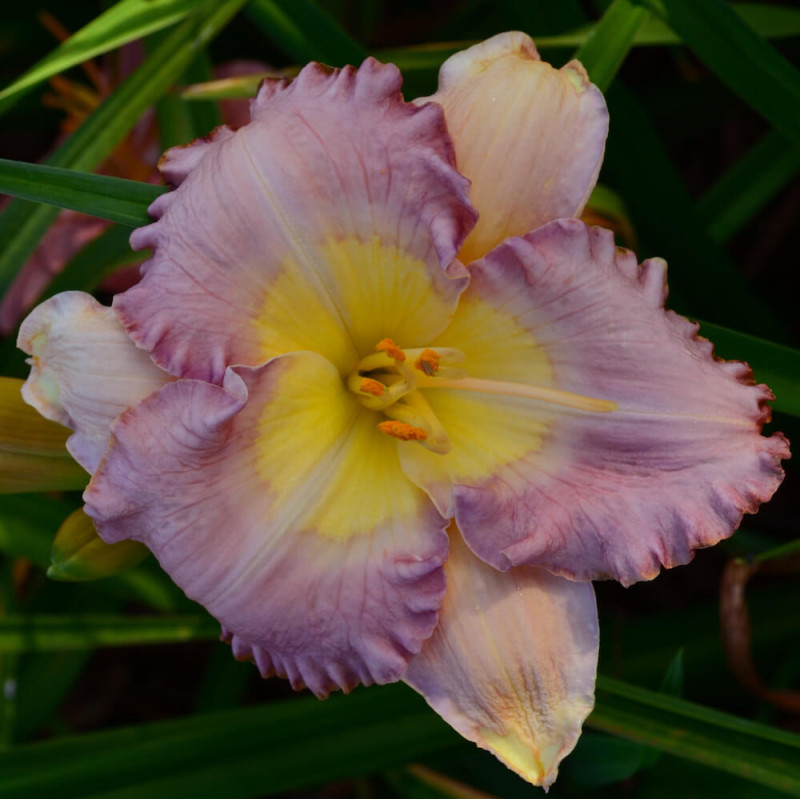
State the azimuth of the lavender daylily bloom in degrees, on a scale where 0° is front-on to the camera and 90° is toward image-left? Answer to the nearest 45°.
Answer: approximately 0°

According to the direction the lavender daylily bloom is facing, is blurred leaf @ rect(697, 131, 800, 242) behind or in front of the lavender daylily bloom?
behind
